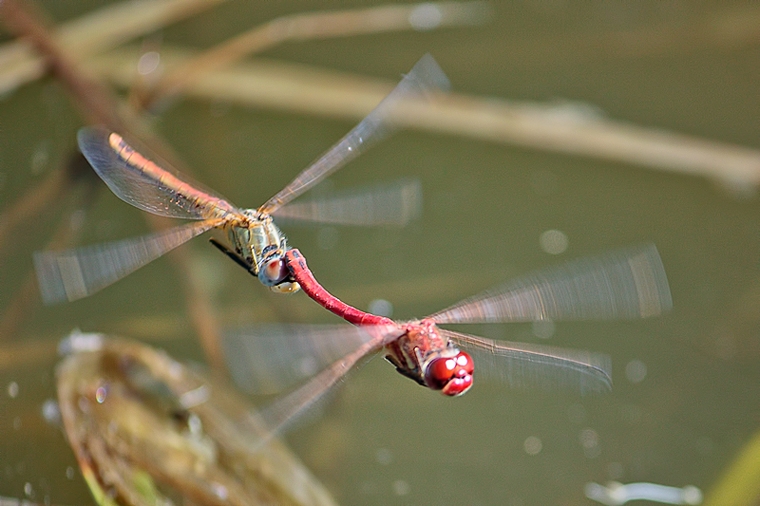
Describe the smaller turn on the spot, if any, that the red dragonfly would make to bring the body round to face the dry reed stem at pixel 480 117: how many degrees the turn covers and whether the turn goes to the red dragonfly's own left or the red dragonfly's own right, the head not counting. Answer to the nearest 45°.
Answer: approximately 135° to the red dragonfly's own left

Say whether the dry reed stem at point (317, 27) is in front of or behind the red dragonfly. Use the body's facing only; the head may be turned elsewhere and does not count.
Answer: behind

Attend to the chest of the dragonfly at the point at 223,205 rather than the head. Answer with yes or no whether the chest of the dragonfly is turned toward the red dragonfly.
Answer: yes

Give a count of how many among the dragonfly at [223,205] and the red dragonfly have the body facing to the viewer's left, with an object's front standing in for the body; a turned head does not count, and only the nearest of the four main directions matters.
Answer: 0

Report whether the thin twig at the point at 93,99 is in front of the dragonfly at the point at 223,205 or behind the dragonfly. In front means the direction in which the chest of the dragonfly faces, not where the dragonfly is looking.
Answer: behind

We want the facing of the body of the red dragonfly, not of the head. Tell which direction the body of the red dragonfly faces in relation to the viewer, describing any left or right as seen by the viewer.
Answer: facing the viewer and to the right of the viewer

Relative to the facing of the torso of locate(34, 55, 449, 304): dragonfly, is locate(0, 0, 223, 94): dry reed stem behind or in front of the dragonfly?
behind
